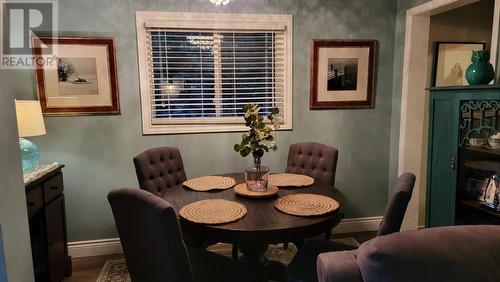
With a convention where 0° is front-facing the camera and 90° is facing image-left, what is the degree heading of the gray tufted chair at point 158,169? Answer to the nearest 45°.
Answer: approximately 315°

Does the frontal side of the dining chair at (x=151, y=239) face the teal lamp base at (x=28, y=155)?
no

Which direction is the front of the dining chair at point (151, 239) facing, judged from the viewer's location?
facing away from the viewer and to the right of the viewer

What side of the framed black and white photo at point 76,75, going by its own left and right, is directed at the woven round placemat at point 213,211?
front

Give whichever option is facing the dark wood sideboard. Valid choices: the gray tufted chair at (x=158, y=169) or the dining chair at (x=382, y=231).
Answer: the dining chair

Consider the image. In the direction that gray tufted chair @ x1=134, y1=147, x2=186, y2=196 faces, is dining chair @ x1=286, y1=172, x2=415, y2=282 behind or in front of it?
in front

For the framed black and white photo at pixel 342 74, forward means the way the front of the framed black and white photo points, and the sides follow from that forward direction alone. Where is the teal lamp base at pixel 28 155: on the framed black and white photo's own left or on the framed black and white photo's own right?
on the framed black and white photo's own right

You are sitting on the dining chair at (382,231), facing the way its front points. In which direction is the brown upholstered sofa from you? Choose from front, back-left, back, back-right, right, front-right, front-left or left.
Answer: left

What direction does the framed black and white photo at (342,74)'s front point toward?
toward the camera

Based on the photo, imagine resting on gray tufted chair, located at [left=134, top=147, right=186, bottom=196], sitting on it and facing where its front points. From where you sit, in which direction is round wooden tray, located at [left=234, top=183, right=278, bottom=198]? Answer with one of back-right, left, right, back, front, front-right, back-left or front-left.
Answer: front

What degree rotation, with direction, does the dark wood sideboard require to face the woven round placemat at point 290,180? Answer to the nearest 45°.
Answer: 0° — it already faces it

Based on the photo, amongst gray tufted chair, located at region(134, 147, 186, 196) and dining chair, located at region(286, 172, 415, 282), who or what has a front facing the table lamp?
the dining chair

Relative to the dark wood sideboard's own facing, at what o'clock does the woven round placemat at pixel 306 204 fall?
The woven round placemat is roughly at 12 o'clock from the dark wood sideboard.

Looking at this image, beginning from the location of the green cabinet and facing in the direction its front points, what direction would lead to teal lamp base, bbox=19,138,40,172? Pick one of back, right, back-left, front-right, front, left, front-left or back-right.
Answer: front-right

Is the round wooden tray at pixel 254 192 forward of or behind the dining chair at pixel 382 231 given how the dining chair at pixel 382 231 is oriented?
forward

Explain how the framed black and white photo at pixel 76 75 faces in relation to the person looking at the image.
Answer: facing the viewer

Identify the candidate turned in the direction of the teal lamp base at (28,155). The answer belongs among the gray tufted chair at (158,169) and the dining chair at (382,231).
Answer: the dining chair

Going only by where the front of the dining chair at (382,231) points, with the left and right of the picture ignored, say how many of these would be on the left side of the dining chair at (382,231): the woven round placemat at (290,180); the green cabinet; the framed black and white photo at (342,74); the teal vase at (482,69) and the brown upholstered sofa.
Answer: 1

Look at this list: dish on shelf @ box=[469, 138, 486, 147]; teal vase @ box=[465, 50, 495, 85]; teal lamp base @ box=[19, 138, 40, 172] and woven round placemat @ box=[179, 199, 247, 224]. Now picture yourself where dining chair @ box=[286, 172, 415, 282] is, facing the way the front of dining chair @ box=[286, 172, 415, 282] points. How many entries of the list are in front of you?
2

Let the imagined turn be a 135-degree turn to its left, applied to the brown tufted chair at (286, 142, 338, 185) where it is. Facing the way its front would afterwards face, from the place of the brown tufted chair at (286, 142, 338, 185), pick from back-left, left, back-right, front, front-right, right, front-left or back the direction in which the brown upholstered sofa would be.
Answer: right

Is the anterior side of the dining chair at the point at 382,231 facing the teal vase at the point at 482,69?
no
